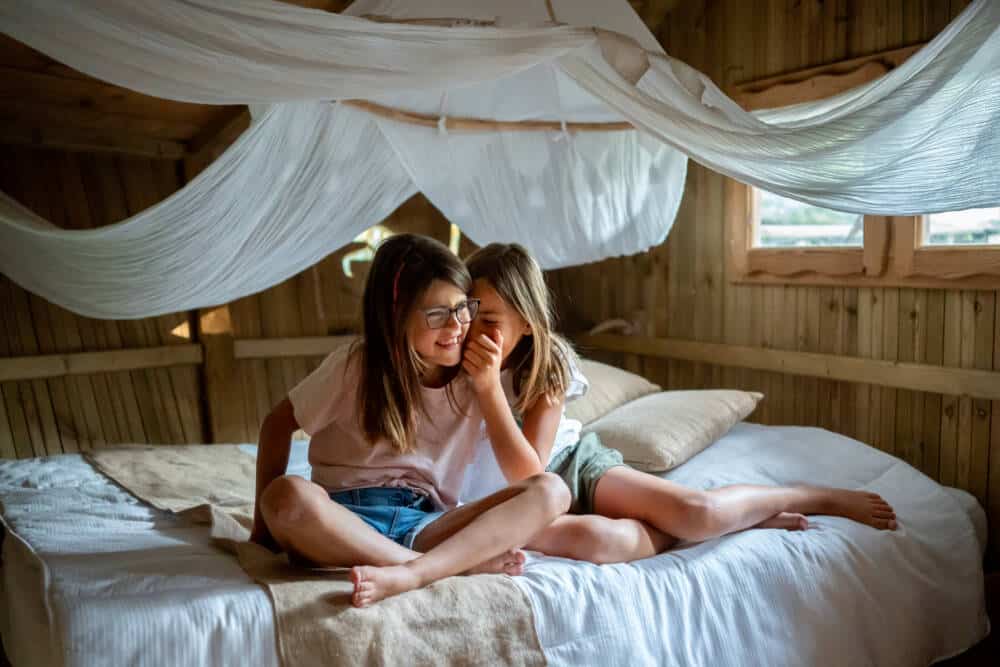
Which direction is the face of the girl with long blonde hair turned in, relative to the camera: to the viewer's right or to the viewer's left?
to the viewer's left

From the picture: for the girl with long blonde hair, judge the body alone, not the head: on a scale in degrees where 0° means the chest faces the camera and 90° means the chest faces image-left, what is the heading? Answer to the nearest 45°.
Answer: approximately 45°

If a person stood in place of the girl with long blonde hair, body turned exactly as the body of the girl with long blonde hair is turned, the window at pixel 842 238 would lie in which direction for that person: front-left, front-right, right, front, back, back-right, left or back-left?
back

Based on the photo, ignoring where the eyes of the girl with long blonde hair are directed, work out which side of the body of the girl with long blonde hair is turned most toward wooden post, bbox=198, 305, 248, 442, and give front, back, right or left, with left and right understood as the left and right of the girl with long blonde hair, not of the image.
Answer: right

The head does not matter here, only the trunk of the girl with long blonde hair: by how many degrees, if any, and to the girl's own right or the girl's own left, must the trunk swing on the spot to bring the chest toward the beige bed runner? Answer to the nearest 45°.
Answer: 0° — they already face it

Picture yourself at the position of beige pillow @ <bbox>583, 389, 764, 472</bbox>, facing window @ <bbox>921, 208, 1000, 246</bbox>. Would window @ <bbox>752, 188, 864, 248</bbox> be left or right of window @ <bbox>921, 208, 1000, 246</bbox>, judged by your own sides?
left
